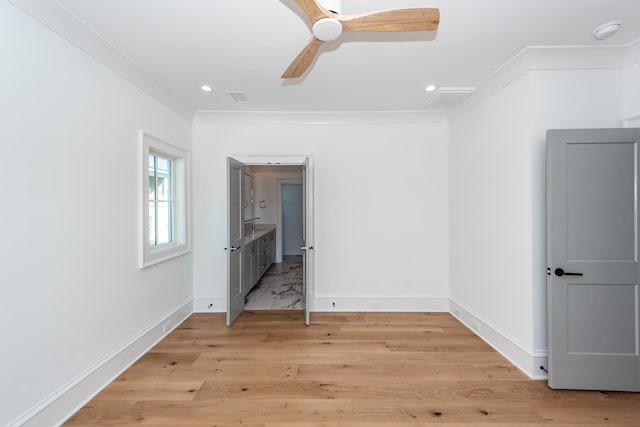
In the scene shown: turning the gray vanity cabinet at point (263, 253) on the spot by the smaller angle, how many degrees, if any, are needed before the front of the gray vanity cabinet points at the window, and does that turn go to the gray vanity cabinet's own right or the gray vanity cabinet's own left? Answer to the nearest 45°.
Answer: approximately 135° to the gray vanity cabinet's own right

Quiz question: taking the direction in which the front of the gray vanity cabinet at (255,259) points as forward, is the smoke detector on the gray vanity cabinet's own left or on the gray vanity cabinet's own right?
on the gray vanity cabinet's own right

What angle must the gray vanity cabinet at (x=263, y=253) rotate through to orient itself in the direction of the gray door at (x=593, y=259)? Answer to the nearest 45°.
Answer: approximately 45° to its right

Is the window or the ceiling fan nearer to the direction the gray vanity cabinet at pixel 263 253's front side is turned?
the ceiling fan

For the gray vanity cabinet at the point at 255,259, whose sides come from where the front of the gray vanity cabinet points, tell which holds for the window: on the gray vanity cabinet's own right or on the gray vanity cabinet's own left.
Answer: on the gray vanity cabinet's own right

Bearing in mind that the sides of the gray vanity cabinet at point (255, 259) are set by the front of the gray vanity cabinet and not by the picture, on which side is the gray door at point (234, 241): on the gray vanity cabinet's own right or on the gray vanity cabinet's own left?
on the gray vanity cabinet's own right

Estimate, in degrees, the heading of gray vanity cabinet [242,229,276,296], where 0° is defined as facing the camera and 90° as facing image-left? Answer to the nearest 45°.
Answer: approximately 270°

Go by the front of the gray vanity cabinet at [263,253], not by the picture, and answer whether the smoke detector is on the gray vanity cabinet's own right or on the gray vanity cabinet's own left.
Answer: on the gray vanity cabinet's own right
